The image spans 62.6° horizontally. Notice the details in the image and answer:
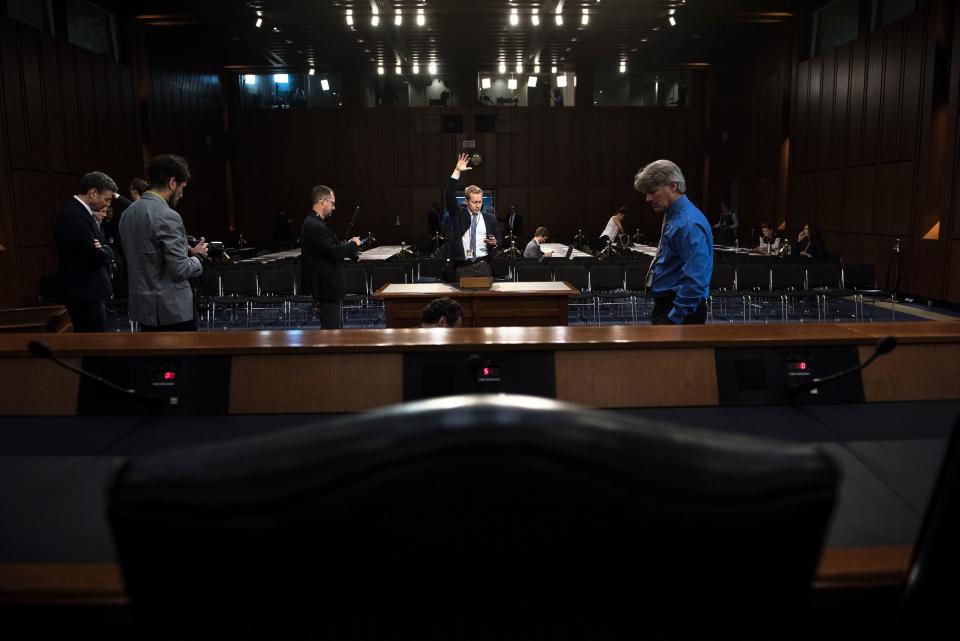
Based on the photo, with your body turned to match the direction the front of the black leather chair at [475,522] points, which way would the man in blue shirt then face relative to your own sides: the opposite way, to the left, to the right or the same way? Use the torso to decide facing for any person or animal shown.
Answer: to the left

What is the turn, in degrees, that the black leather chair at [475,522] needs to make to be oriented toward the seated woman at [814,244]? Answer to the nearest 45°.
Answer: approximately 45° to its right

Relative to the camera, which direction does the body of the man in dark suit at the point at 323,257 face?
to the viewer's right

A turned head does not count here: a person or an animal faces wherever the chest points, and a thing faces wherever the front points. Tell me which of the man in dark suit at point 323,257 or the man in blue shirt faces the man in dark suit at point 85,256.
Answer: the man in blue shirt

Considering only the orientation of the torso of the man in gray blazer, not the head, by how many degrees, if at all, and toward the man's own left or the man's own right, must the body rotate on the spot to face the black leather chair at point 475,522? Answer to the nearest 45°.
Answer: approximately 135° to the man's own right

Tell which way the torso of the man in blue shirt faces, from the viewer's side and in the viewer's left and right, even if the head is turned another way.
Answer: facing to the left of the viewer

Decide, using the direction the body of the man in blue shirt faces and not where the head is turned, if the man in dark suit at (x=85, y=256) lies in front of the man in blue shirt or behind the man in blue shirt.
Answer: in front

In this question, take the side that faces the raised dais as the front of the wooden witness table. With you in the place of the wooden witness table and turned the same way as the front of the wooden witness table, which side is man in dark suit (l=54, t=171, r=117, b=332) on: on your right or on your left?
on your right

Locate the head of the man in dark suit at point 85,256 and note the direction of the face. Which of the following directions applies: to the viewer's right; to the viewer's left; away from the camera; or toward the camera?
to the viewer's right

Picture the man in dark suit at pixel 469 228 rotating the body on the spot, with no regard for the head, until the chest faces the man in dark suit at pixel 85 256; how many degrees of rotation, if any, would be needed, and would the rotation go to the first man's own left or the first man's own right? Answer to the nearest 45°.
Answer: approximately 45° to the first man's own right

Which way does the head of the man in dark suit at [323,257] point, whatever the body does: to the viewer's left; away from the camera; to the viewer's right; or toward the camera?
to the viewer's right

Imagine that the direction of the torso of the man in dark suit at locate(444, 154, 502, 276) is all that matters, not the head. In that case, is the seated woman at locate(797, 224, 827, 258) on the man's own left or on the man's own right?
on the man's own left

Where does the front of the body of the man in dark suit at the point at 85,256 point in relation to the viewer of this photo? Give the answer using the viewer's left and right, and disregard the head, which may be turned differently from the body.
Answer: facing to the right of the viewer

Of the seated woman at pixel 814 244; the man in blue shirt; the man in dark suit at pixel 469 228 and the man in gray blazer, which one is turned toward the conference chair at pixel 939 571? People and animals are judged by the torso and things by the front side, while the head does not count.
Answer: the man in dark suit
